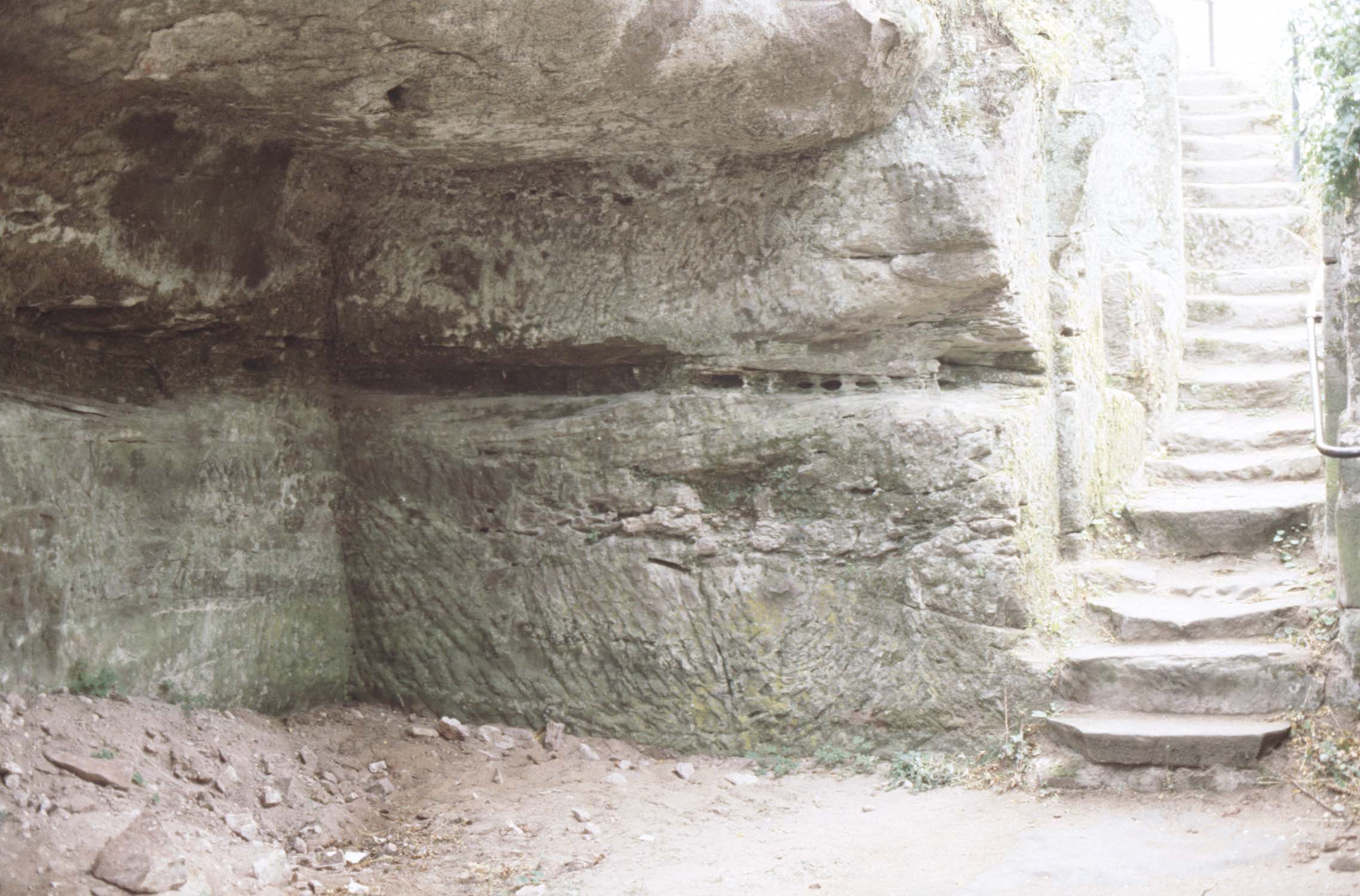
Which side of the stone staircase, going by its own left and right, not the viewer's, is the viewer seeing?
front

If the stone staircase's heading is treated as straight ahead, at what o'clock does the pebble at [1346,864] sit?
The pebble is roughly at 12 o'clock from the stone staircase.

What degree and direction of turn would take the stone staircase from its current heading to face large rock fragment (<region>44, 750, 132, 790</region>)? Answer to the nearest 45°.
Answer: approximately 45° to its right

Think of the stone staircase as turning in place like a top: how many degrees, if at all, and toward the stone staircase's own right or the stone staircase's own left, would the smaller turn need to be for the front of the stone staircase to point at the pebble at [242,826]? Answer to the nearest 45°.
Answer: approximately 45° to the stone staircase's own right

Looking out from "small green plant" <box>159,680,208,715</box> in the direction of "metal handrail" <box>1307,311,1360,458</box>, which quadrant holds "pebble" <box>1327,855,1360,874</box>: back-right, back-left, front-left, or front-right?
front-right

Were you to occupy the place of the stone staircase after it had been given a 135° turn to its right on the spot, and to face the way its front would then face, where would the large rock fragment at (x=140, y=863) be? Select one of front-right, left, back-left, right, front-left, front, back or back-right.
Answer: left

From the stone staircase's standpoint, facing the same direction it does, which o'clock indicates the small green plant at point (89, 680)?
The small green plant is roughly at 2 o'clock from the stone staircase.

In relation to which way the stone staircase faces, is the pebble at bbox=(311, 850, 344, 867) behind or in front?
in front

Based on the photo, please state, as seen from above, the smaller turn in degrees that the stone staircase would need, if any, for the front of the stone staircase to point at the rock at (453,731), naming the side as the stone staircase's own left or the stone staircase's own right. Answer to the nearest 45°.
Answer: approximately 45° to the stone staircase's own right

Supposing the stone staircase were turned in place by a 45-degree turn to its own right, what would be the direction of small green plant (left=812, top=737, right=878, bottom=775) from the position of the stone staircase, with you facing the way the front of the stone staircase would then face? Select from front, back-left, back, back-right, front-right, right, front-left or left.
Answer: front

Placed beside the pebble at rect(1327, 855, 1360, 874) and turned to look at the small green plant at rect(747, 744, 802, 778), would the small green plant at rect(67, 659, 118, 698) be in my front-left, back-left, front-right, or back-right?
front-left

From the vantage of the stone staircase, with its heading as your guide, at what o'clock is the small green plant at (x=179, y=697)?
The small green plant is roughly at 2 o'clock from the stone staircase.

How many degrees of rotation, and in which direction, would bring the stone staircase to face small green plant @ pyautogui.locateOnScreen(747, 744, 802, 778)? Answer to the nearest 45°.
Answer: approximately 45° to its right

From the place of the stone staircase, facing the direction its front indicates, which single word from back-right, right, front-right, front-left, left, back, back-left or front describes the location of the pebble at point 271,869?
front-right
